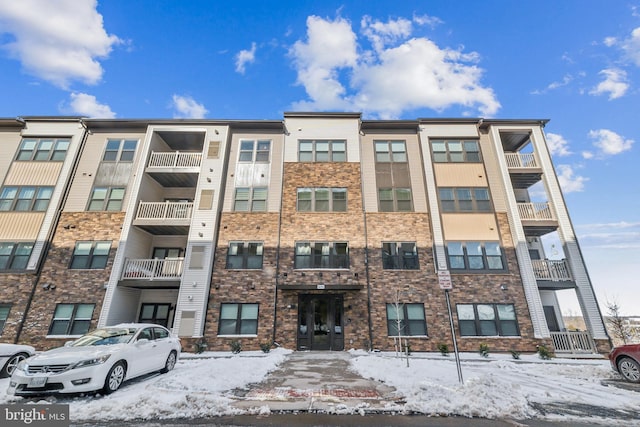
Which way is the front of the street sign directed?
toward the camera

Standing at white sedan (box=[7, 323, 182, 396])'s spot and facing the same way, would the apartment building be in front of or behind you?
behind

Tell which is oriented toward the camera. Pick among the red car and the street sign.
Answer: the street sign

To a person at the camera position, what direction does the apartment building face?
facing the viewer

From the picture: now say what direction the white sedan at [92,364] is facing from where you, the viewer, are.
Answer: facing the viewer and to the left of the viewer

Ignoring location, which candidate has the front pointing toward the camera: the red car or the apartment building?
the apartment building

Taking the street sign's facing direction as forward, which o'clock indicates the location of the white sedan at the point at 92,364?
The white sedan is roughly at 2 o'clock from the street sign.

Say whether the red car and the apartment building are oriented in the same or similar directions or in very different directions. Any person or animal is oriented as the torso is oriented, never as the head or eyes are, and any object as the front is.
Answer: very different directions

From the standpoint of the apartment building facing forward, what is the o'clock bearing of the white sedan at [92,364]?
The white sedan is roughly at 1 o'clock from the apartment building.

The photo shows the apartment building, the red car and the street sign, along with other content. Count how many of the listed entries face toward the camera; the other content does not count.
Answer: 2

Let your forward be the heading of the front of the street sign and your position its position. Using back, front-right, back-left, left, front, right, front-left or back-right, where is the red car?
back-left
